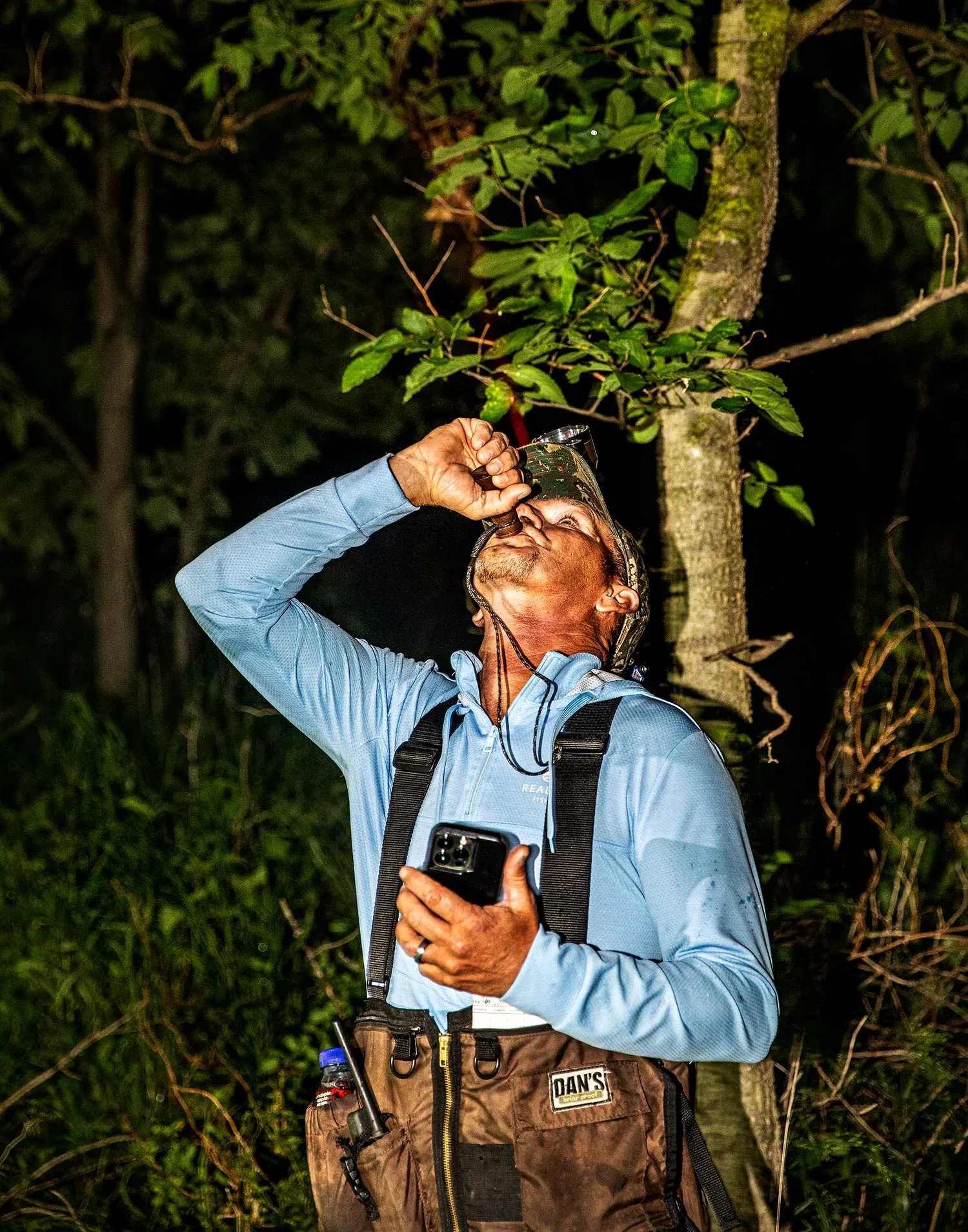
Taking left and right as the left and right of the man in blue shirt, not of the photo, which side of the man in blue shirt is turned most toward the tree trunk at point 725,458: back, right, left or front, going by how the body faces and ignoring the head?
back

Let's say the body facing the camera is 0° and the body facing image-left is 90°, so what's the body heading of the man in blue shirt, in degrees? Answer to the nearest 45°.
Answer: approximately 45°

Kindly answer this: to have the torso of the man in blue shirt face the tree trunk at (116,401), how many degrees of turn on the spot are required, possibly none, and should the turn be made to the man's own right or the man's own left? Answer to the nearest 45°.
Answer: approximately 135° to the man's own right

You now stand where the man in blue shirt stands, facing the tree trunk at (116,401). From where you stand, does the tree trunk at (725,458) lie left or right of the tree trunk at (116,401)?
right
